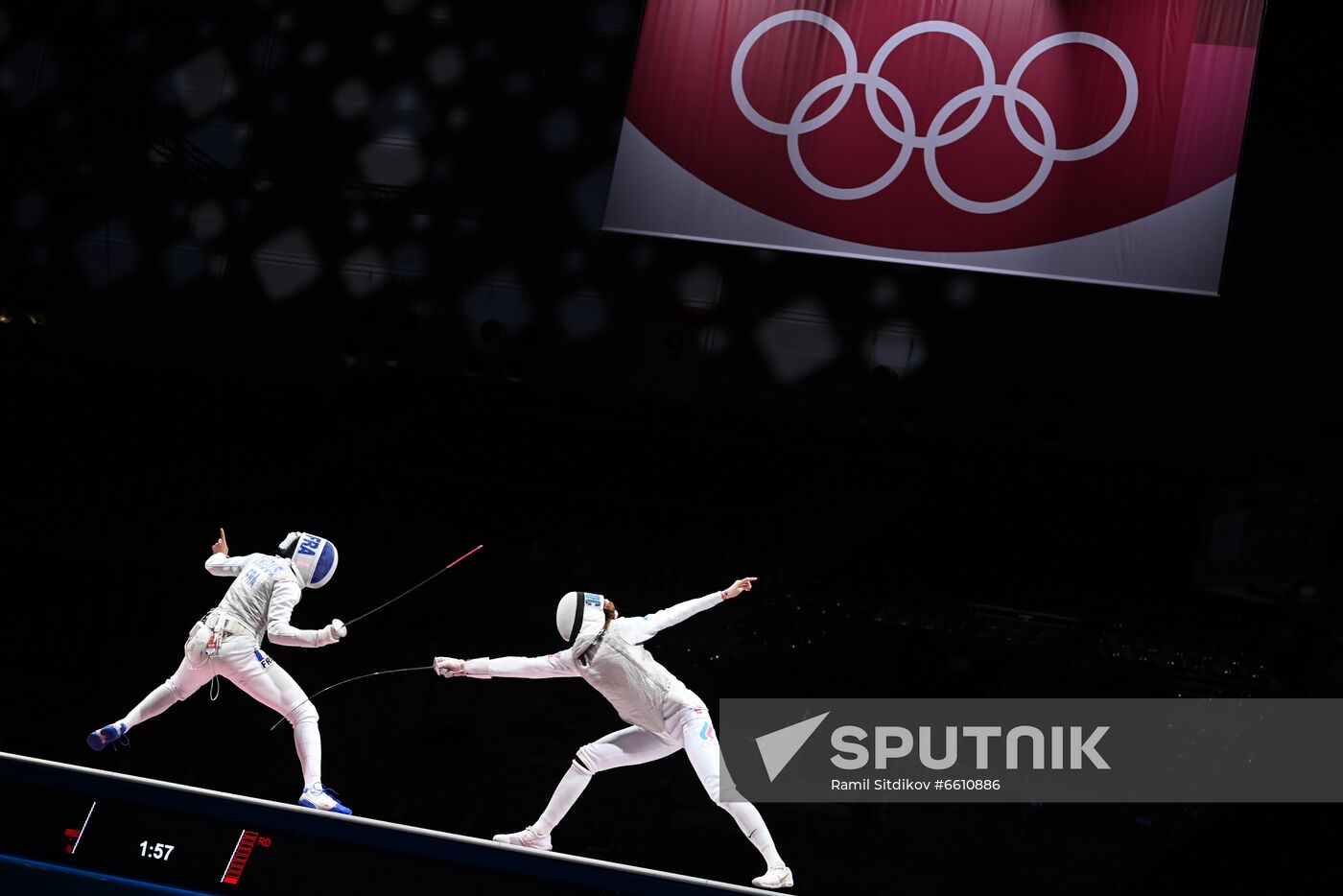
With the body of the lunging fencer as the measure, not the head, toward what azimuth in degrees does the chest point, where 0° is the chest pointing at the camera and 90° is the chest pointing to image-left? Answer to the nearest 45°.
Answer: approximately 90°

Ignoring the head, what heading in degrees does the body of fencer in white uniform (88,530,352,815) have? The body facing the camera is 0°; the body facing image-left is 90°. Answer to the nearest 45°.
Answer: approximately 225°

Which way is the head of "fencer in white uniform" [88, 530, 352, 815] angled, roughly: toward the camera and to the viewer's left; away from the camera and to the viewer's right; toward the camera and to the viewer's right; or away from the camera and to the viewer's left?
away from the camera and to the viewer's right

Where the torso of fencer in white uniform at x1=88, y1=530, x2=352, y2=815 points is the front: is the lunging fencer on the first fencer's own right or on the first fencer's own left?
on the first fencer's own right

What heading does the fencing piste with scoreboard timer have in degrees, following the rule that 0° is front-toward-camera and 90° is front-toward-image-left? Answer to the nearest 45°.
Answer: approximately 0°

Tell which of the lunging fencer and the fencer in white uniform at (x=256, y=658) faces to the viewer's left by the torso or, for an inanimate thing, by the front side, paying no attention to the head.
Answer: the lunging fencer
